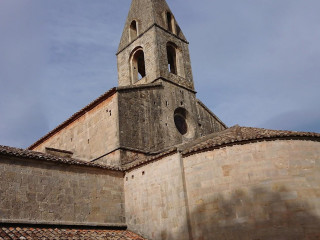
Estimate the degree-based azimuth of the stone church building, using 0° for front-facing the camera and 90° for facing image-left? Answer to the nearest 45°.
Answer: approximately 135°
